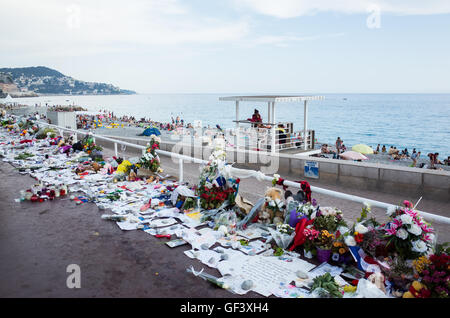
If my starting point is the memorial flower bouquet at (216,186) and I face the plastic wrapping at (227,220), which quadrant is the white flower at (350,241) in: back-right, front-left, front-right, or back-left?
front-left

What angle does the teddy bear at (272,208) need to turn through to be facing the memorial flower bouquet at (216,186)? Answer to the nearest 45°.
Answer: approximately 90° to its right

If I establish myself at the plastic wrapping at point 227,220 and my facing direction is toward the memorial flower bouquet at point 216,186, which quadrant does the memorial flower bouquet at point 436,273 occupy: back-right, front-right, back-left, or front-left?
back-right

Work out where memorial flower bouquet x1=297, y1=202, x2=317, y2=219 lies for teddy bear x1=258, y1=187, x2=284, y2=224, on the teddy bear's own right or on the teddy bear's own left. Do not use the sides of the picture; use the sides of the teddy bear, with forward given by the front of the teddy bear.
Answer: on the teddy bear's own left

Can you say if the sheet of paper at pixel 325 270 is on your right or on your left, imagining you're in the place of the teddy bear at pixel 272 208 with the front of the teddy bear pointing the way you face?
on your left

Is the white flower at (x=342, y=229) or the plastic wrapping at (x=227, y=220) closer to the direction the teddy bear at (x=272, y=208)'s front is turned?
the plastic wrapping

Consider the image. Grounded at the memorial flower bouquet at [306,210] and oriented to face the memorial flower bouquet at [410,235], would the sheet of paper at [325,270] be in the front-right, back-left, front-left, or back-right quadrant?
front-right

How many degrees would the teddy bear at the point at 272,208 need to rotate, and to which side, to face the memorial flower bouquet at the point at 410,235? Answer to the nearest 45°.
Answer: approximately 90° to its left

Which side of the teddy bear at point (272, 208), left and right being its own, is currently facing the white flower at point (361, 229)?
left

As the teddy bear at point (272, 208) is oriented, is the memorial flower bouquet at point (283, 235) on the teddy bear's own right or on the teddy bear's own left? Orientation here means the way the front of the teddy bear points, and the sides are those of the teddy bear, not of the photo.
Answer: on the teddy bear's own left

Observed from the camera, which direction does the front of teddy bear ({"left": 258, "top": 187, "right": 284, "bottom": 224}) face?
facing the viewer and to the left of the viewer

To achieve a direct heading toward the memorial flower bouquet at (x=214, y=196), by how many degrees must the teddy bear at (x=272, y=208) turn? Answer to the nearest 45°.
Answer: approximately 90° to its right

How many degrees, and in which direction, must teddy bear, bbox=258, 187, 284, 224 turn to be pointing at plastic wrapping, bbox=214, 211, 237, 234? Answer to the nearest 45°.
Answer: approximately 45° to its right

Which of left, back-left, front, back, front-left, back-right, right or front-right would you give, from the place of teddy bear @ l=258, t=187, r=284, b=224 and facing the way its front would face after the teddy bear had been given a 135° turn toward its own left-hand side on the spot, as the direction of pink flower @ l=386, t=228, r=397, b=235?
front-right
